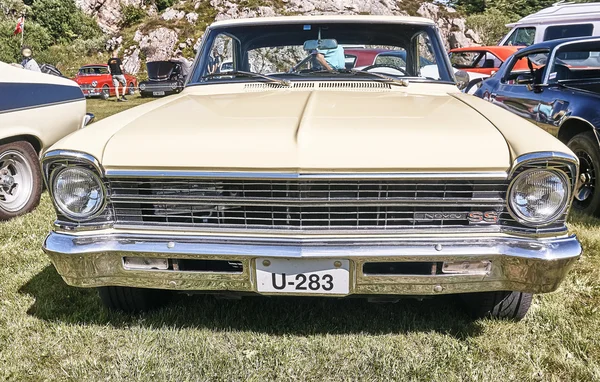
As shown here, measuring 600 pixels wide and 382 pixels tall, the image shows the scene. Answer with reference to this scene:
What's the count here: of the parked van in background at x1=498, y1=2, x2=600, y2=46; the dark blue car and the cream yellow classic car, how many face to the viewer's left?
1

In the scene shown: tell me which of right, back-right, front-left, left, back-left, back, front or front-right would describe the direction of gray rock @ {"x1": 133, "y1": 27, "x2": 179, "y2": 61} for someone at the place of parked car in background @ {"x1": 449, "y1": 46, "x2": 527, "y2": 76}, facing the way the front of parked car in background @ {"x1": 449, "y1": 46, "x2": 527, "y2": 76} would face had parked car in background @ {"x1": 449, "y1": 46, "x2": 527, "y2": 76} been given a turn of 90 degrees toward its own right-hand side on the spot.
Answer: front

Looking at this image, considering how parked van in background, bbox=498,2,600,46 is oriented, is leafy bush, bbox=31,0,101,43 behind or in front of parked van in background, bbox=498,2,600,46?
in front

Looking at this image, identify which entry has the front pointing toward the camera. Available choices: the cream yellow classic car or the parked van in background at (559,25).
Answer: the cream yellow classic car

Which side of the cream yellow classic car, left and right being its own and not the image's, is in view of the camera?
front

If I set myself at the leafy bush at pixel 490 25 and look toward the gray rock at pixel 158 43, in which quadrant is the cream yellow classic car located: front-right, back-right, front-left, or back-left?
front-left

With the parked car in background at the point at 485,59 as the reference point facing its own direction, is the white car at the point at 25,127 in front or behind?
in front

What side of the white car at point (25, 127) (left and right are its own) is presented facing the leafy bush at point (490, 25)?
back

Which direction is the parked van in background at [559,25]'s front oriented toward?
to the viewer's left
